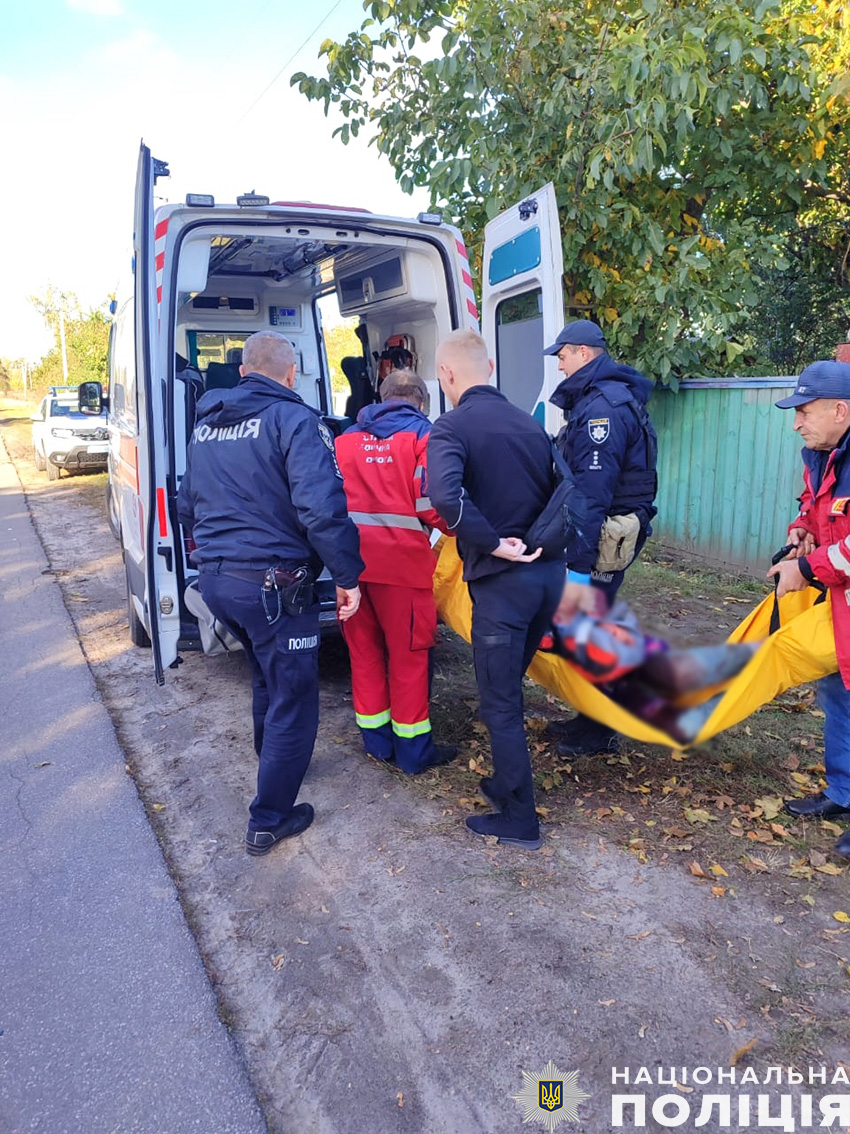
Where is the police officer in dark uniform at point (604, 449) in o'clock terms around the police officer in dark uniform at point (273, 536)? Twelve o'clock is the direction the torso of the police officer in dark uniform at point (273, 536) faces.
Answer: the police officer in dark uniform at point (604, 449) is roughly at 1 o'clock from the police officer in dark uniform at point (273, 536).

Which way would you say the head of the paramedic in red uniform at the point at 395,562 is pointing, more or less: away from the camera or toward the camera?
away from the camera

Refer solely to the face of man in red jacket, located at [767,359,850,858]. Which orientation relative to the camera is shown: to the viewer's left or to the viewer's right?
to the viewer's left

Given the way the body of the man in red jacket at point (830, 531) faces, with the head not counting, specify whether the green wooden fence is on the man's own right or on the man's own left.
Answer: on the man's own right

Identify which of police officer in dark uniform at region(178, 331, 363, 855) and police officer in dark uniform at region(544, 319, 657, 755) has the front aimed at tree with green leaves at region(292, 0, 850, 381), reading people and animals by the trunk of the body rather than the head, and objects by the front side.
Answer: police officer in dark uniform at region(178, 331, 363, 855)

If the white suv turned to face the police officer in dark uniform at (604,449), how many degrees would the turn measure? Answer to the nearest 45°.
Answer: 0° — it already faces them

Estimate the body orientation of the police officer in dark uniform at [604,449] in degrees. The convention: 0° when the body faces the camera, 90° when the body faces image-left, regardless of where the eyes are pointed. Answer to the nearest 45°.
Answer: approximately 90°

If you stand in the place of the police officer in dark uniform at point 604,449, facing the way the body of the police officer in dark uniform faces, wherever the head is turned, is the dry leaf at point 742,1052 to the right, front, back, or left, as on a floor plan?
left

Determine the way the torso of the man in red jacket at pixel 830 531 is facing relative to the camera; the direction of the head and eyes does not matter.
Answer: to the viewer's left

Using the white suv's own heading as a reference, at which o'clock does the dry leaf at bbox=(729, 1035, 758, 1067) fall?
The dry leaf is roughly at 12 o'clock from the white suv.

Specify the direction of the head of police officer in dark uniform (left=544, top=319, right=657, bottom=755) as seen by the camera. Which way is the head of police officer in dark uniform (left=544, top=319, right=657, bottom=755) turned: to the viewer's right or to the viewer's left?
to the viewer's left
